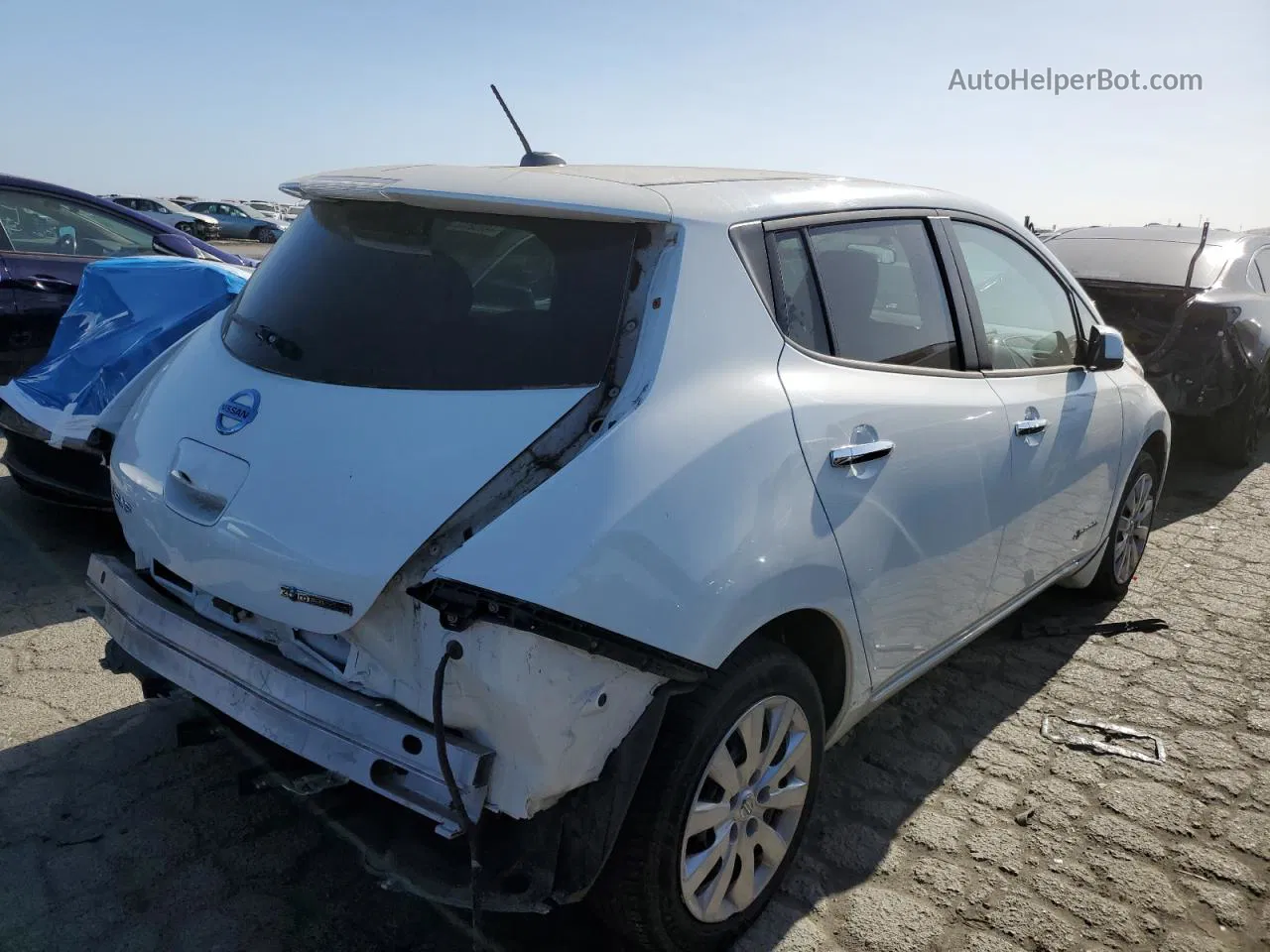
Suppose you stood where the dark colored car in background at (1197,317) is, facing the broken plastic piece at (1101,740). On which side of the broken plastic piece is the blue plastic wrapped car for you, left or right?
right

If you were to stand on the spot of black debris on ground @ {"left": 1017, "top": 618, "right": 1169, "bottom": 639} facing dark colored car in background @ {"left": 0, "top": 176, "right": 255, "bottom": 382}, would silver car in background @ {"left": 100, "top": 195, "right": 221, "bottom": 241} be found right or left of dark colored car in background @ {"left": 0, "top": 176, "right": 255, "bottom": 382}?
right

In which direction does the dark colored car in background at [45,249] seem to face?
to the viewer's right

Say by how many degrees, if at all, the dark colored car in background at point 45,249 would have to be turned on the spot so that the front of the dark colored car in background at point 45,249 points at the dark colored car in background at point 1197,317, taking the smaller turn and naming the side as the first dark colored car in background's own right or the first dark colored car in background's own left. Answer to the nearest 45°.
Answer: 0° — it already faces it

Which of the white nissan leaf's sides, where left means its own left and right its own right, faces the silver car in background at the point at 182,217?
left

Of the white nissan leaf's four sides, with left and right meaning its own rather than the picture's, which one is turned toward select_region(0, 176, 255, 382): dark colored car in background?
left

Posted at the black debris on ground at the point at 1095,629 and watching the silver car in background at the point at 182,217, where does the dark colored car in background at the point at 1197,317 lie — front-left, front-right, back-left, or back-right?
front-right
